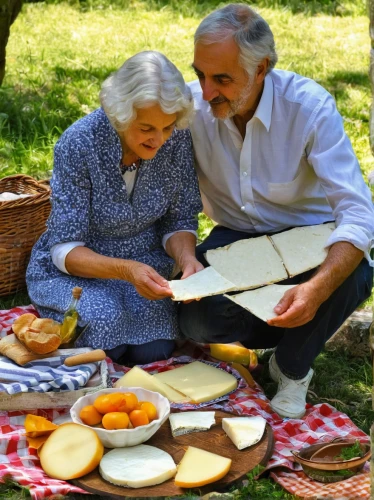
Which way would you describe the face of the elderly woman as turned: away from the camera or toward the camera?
toward the camera

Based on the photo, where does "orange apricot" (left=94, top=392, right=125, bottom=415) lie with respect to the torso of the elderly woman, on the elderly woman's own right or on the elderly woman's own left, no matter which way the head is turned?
on the elderly woman's own right

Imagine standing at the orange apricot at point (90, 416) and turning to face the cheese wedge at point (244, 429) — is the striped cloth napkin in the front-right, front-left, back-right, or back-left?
back-left

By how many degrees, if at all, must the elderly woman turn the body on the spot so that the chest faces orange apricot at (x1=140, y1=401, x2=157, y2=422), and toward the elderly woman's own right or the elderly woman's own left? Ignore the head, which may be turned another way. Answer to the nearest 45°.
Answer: approximately 45° to the elderly woman's own right

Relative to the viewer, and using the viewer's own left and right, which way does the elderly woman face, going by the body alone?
facing the viewer and to the right of the viewer

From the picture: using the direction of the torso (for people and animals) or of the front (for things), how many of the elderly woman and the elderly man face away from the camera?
0

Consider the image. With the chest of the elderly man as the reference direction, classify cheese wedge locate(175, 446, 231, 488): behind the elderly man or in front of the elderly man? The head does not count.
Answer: in front

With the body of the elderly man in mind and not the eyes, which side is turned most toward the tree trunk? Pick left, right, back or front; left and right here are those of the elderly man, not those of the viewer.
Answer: right

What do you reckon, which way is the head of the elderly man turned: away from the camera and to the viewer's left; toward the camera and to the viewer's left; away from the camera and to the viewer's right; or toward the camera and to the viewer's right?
toward the camera and to the viewer's left

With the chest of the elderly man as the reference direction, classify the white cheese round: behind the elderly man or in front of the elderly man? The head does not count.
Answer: in front

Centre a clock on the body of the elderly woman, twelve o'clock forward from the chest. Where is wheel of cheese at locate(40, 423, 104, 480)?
The wheel of cheese is roughly at 2 o'clock from the elderly woman.

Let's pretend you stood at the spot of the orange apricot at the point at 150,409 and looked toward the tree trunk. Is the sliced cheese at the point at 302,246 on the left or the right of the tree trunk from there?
right

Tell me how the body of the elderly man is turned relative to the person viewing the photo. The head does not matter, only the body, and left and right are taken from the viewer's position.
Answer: facing the viewer and to the left of the viewer

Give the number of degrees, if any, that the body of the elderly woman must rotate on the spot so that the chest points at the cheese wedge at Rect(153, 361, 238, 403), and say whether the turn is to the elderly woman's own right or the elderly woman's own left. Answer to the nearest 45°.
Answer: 0° — they already face it

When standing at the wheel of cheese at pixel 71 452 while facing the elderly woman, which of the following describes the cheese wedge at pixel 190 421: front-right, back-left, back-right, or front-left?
front-right
